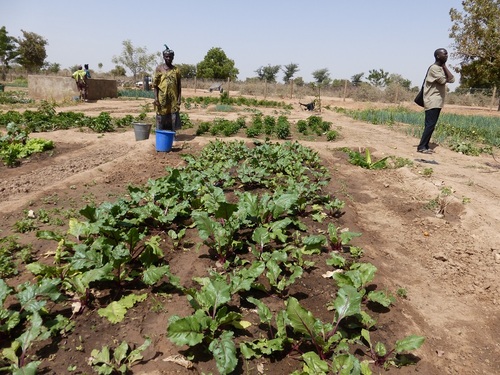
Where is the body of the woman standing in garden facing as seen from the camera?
toward the camera

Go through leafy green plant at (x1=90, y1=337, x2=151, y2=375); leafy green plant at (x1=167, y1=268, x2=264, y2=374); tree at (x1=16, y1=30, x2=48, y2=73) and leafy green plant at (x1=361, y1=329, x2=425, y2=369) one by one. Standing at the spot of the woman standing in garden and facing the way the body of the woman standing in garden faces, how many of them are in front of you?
3

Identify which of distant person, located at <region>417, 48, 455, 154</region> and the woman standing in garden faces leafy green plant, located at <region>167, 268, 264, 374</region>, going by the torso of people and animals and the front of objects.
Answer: the woman standing in garden

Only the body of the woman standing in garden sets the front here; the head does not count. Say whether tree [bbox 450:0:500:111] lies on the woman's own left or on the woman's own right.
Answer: on the woman's own left
